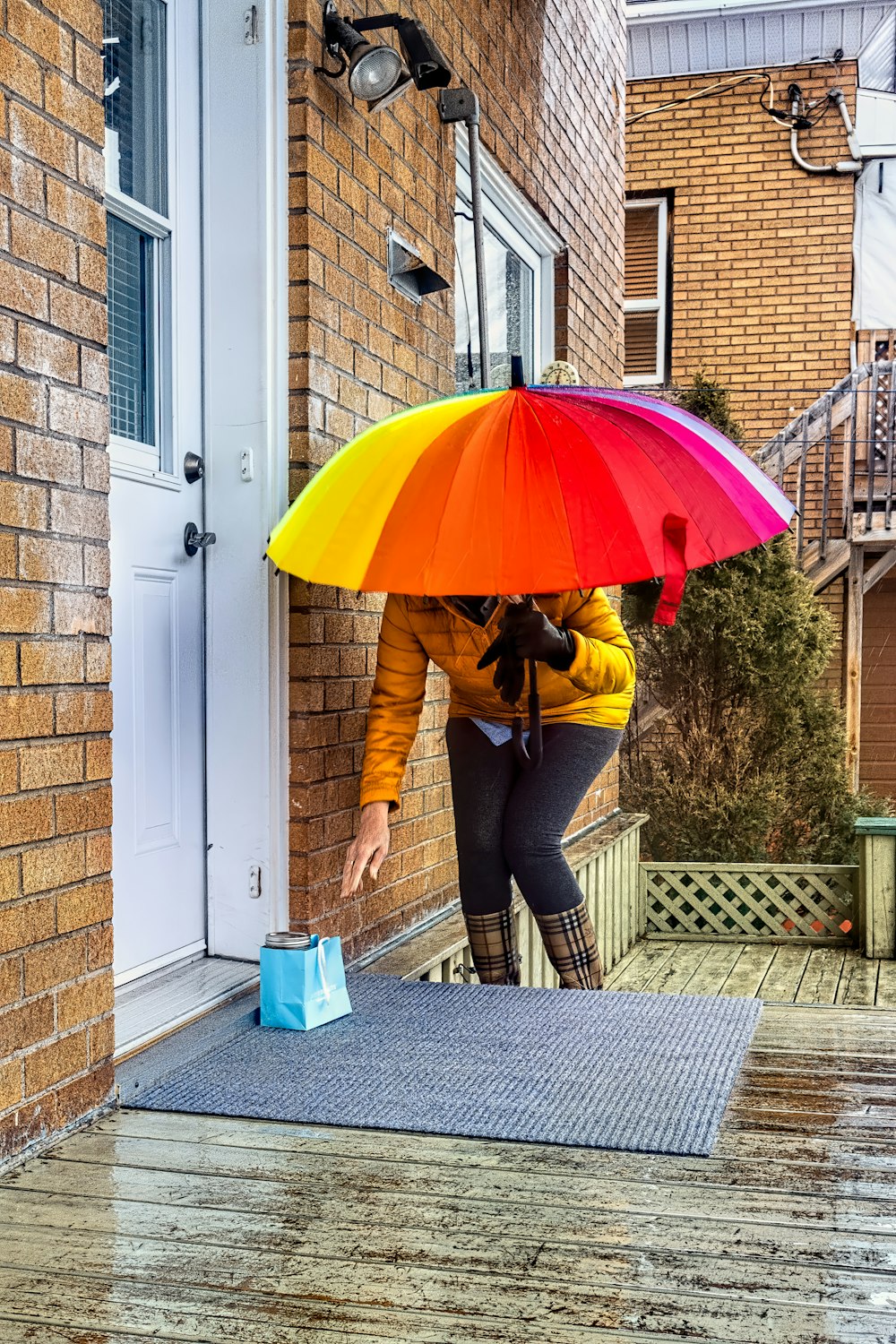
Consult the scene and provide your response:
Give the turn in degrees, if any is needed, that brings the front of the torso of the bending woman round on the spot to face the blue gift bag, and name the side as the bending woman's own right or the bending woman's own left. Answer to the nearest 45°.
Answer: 0° — they already face it

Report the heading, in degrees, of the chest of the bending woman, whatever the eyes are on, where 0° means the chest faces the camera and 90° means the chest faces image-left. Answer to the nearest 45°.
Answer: approximately 45°

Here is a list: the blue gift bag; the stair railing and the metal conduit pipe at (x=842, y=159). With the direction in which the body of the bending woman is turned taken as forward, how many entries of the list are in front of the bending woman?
1

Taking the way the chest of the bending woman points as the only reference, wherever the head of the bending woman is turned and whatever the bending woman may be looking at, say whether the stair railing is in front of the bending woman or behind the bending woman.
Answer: behind

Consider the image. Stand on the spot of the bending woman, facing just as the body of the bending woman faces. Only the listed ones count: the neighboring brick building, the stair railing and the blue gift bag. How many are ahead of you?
1

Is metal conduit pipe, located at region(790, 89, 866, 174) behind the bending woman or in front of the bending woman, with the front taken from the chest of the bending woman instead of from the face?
behind
